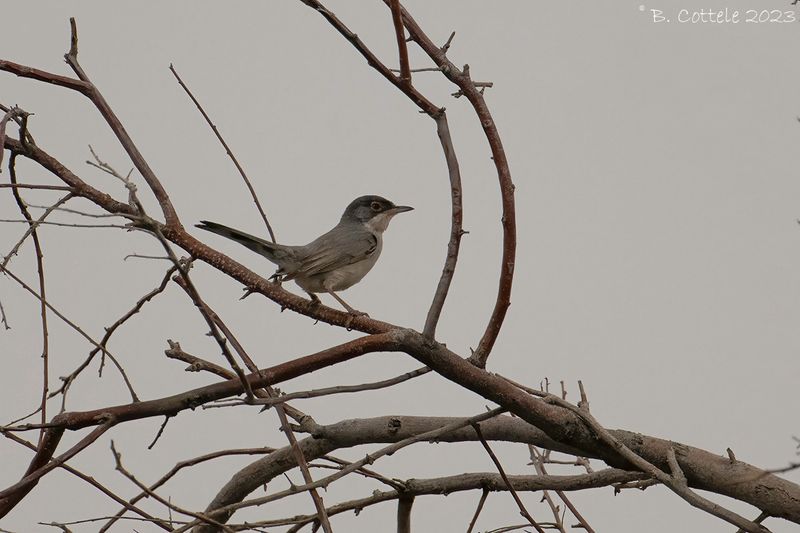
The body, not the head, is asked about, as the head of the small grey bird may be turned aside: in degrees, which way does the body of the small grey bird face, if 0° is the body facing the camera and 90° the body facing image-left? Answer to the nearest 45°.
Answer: approximately 270°
